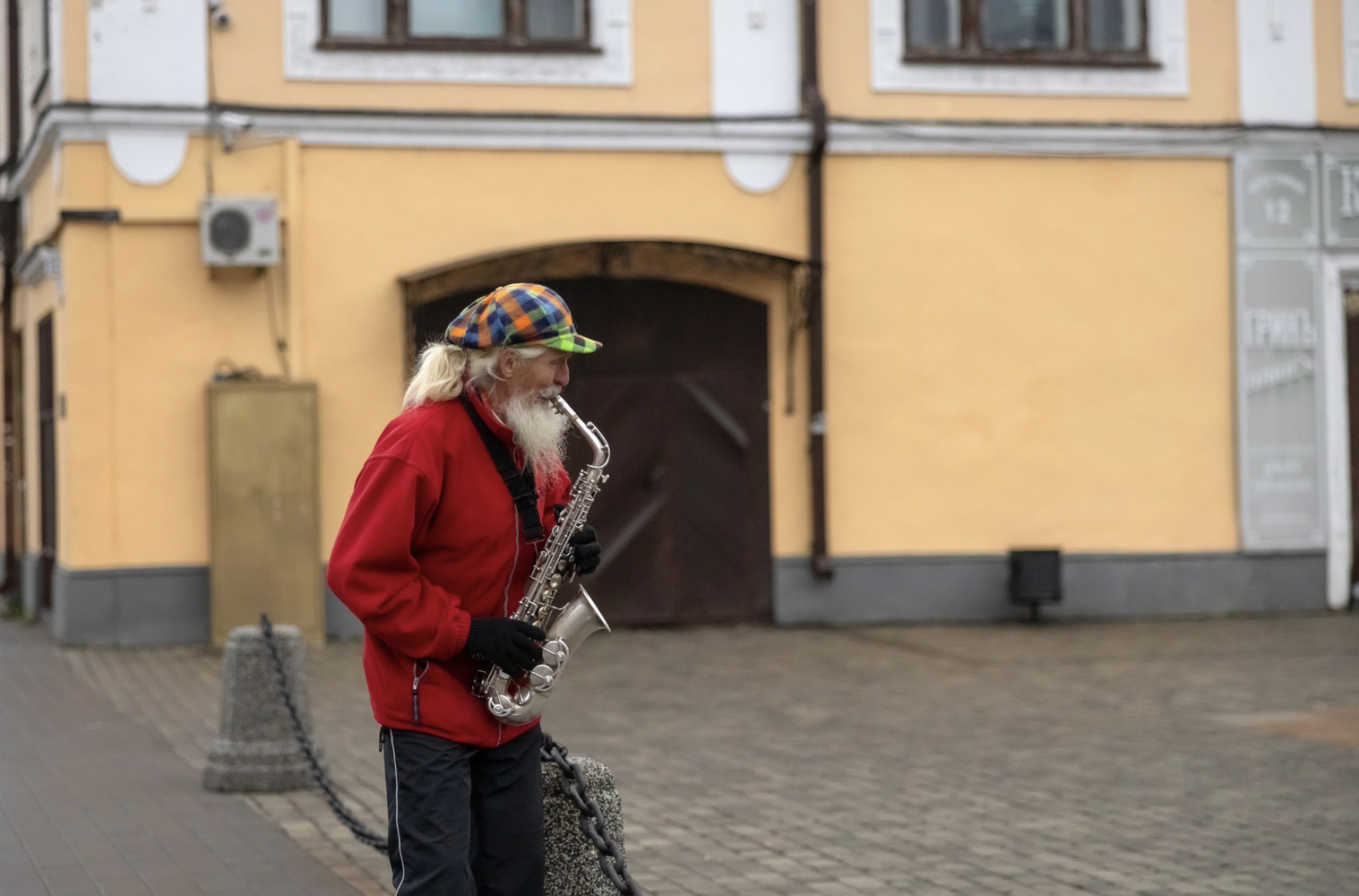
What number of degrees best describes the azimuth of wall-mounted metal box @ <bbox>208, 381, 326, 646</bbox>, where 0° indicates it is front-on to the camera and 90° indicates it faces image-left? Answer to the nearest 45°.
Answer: approximately 0°

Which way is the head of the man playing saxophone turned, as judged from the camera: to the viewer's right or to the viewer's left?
to the viewer's right

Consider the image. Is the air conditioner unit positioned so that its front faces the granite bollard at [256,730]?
yes

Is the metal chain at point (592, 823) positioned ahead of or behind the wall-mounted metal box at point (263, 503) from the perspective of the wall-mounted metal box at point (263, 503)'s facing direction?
ahead

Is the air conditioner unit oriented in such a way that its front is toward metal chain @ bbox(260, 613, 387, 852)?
yes

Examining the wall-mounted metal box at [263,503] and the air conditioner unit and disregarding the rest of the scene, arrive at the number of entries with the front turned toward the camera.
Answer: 2

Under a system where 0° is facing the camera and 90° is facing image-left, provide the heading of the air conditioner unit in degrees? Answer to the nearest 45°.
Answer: approximately 0°

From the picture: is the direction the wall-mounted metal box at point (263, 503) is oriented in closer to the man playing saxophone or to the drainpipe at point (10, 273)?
the man playing saxophone
